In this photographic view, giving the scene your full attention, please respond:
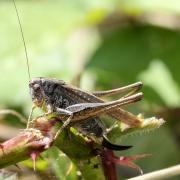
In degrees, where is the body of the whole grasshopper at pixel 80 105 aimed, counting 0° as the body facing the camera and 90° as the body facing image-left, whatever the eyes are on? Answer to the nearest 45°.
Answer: approximately 90°
